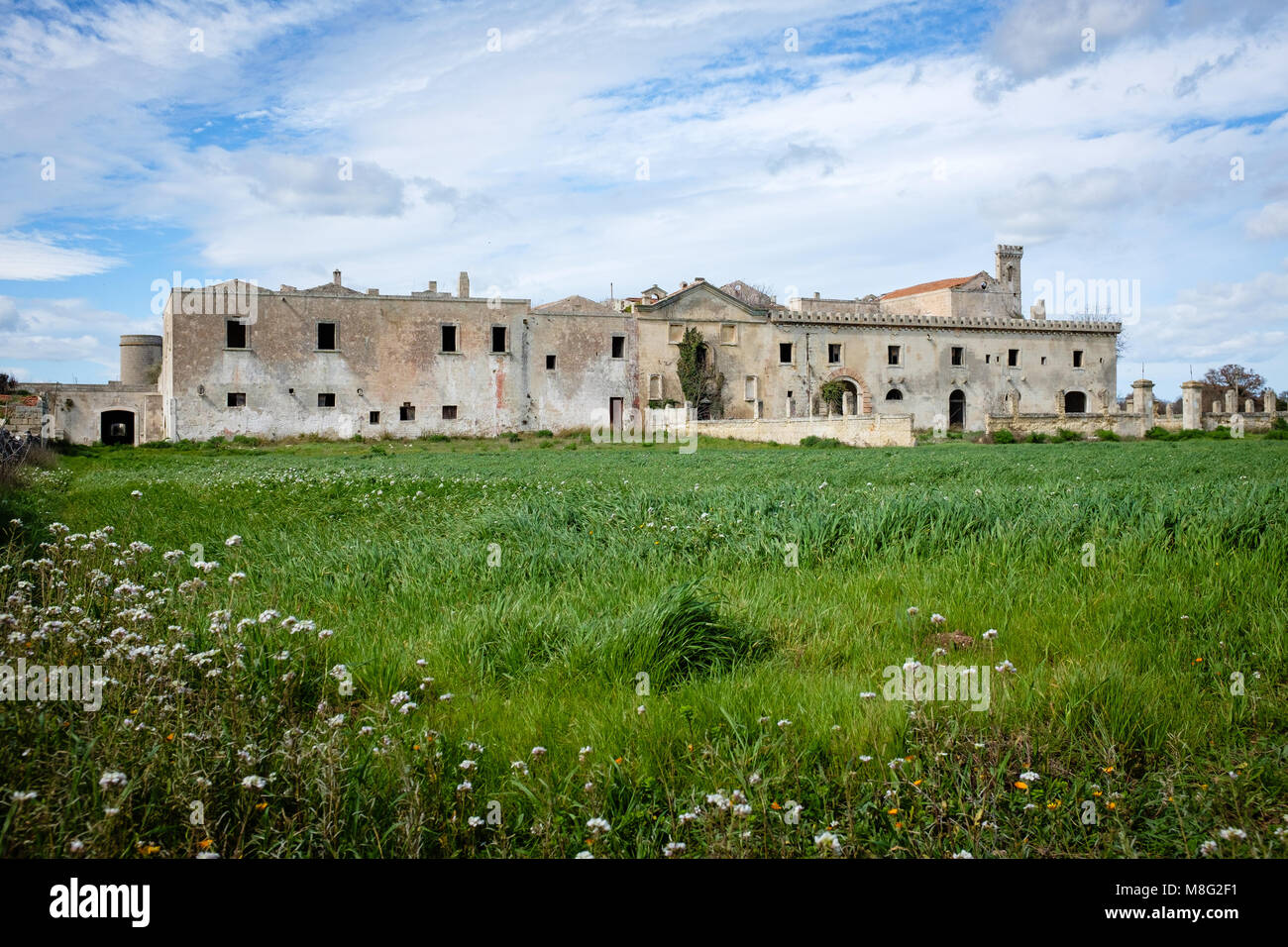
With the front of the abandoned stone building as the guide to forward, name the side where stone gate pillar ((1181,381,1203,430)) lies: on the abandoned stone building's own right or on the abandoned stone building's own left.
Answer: on the abandoned stone building's own left

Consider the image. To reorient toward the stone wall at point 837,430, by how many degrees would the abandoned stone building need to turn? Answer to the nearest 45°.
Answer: approximately 45° to its left

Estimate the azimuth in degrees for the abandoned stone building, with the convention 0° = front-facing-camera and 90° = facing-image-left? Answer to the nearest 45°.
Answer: approximately 0°
